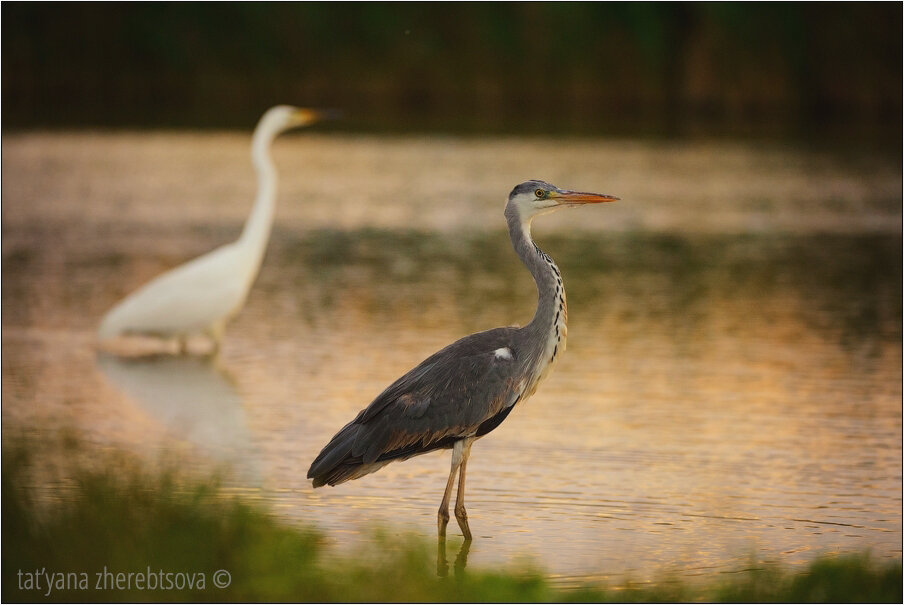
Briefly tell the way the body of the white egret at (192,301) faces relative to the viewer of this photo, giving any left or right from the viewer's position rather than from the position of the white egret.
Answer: facing to the right of the viewer

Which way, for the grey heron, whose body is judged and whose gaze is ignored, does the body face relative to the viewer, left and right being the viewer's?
facing to the right of the viewer

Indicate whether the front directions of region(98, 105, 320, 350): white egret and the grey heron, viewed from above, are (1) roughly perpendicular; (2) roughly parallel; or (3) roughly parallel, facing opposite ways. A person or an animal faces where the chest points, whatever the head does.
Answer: roughly parallel

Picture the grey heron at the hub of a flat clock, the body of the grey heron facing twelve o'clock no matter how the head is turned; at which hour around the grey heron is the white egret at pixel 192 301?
The white egret is roughly at 8 o'clock from the grey heron.

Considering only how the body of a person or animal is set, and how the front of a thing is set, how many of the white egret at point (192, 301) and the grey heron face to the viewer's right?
2

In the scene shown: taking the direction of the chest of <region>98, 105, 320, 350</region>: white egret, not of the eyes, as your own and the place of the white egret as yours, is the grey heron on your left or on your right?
on your right
